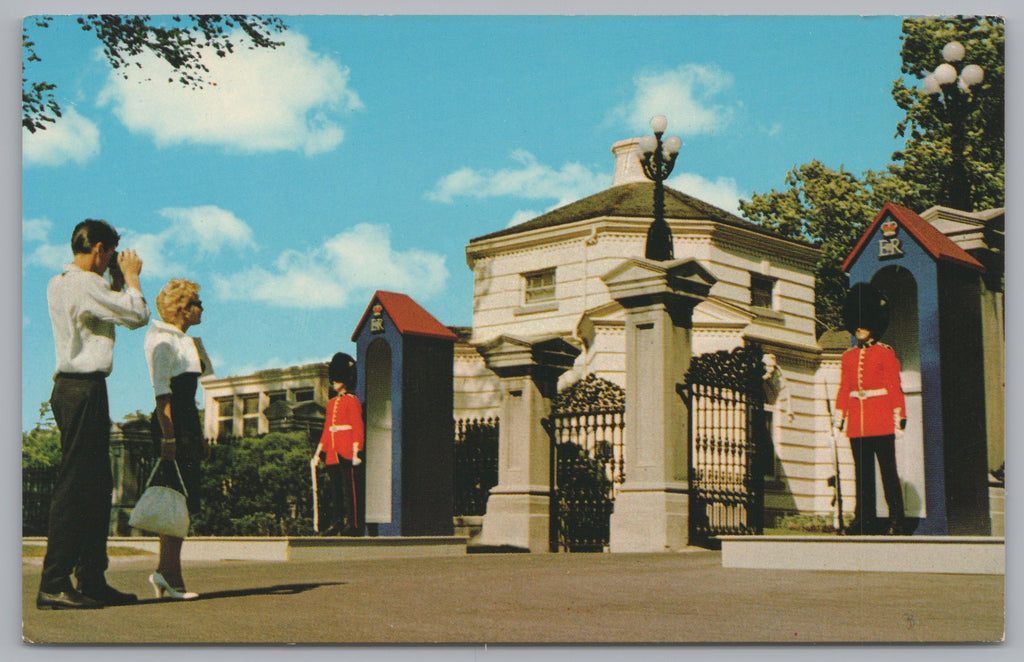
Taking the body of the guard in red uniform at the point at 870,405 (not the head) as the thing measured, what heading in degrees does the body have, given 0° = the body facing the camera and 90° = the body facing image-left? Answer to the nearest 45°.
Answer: approximately 45°

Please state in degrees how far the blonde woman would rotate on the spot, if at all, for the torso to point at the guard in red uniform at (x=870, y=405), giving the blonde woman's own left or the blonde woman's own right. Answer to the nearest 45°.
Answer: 0° — they already face them

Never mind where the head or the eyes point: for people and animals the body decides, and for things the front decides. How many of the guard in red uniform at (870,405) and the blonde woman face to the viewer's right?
1

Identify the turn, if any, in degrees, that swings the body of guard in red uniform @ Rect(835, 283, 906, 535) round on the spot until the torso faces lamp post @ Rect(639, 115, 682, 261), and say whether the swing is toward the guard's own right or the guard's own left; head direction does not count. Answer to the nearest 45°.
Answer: approximately 90° to the guard's own right

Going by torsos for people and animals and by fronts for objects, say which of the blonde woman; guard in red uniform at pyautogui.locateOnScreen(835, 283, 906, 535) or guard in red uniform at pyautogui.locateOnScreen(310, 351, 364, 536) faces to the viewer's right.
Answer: the blonde woman

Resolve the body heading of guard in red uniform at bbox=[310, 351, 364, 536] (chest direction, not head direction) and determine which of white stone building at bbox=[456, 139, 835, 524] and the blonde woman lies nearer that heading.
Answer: the blonde woman

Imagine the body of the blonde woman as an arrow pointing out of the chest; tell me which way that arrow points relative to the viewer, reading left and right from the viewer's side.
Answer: facing to the right of the viewer
